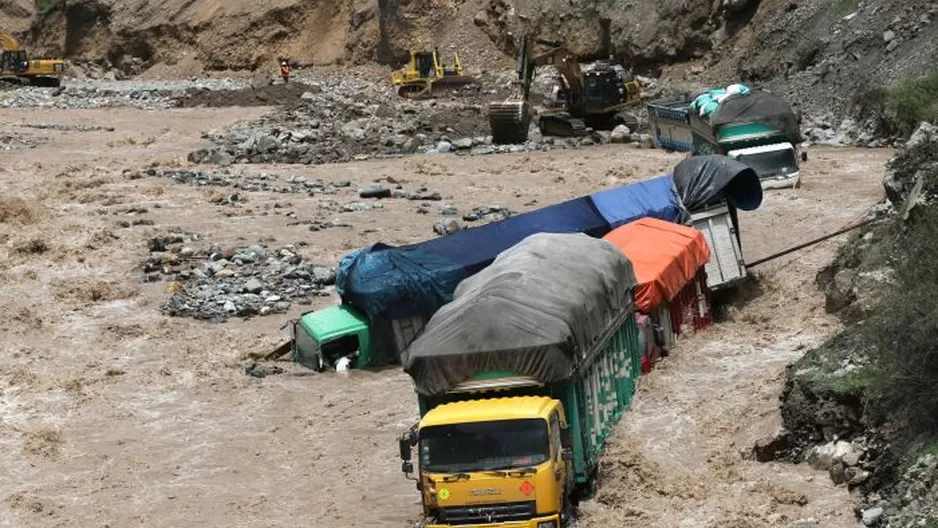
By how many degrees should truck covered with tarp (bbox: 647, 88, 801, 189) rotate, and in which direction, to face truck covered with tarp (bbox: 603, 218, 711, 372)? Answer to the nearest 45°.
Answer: approximately 45° to its right

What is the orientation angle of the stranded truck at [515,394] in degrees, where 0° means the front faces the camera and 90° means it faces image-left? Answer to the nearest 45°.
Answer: approximately 0°

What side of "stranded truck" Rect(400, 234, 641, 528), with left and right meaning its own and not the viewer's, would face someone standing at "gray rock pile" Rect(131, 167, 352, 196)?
back

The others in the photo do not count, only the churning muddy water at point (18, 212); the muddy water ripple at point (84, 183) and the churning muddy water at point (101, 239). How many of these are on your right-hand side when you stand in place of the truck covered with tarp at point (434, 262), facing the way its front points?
3

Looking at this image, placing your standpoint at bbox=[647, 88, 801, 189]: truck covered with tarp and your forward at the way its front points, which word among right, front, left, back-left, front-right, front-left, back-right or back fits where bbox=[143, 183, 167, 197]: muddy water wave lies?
back-right

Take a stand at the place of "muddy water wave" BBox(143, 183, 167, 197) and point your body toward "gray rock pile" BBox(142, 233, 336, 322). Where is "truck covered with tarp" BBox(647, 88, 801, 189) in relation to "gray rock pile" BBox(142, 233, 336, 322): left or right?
left

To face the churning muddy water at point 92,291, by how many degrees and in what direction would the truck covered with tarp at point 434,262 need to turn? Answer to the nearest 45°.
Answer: approximately 90° to its right

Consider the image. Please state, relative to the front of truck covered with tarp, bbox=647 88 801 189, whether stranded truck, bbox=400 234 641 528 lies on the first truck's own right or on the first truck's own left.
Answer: on the first truck's own right

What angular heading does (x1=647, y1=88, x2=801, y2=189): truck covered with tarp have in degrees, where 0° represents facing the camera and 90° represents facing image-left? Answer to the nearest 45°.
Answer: approximately 315°

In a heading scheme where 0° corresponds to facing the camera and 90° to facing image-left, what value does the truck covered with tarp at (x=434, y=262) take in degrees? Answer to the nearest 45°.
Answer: approximately 45°
